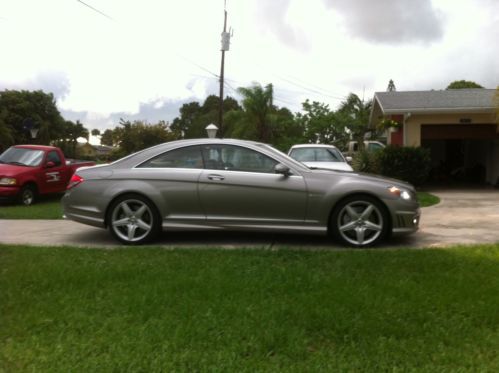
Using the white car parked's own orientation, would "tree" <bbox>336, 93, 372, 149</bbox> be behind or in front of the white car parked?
behind

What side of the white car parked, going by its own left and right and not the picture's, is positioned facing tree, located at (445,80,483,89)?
back

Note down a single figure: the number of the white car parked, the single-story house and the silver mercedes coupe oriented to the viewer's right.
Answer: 1

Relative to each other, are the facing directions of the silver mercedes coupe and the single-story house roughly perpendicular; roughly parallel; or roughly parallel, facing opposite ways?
roughly perpendicular

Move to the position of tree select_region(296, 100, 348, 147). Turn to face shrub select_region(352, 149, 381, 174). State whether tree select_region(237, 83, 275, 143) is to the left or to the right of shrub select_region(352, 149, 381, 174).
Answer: right

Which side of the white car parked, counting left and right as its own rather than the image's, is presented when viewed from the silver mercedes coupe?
front

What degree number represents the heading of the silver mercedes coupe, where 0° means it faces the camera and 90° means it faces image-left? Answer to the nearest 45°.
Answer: approximately 270°

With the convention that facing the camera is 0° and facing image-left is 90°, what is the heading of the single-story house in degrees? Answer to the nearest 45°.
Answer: approximately 0°

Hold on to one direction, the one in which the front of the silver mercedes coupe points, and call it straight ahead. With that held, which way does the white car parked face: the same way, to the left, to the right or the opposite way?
to the right

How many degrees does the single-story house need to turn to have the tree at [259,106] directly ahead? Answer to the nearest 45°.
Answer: approximately 135° to its right

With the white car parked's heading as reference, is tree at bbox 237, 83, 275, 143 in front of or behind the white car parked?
behind

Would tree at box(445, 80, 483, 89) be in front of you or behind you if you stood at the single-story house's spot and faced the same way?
behind

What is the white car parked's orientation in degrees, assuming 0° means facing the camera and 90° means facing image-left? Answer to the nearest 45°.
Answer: approximately 0°

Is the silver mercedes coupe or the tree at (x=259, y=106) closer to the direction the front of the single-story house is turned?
the silver mercedes coupe
